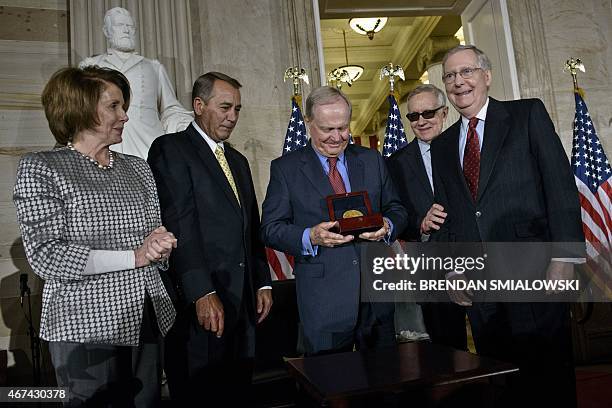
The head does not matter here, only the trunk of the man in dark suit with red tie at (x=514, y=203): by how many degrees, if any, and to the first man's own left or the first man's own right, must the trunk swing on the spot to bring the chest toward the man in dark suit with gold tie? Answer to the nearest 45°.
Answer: approximately 45° to the first man's own right

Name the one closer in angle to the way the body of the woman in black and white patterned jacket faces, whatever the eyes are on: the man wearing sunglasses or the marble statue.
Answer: the man wearing sunglasses

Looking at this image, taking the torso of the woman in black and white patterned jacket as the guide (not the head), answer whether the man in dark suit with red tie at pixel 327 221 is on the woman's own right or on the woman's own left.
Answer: on the woman's own left

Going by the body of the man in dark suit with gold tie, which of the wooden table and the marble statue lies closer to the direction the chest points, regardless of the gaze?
the wooden table

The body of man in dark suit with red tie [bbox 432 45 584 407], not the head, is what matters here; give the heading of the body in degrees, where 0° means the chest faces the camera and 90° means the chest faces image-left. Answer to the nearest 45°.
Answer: approximately 45°

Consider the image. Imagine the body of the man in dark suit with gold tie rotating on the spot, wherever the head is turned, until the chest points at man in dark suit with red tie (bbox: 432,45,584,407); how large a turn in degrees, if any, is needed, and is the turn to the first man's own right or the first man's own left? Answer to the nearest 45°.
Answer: approximately 45° to the first man's own left

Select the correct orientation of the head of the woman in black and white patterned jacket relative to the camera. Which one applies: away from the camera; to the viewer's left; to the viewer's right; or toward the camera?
to the viewer's right

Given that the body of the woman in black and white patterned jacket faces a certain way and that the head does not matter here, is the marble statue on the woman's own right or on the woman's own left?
on the woman's own left

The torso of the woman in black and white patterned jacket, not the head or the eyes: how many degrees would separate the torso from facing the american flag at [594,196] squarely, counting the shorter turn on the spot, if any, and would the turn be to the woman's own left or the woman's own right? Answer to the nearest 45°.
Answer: approximately 45° to the woman's own left

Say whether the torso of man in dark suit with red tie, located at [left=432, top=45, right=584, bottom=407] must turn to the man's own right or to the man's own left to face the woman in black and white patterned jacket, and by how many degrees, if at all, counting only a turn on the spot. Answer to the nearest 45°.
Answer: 0° — they already face them

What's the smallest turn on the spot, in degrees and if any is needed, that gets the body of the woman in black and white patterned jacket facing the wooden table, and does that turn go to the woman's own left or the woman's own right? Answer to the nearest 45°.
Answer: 0° — they already face it

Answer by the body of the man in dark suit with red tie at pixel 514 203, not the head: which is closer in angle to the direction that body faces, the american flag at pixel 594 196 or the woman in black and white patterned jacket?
the woman in black and white patterned jacket
